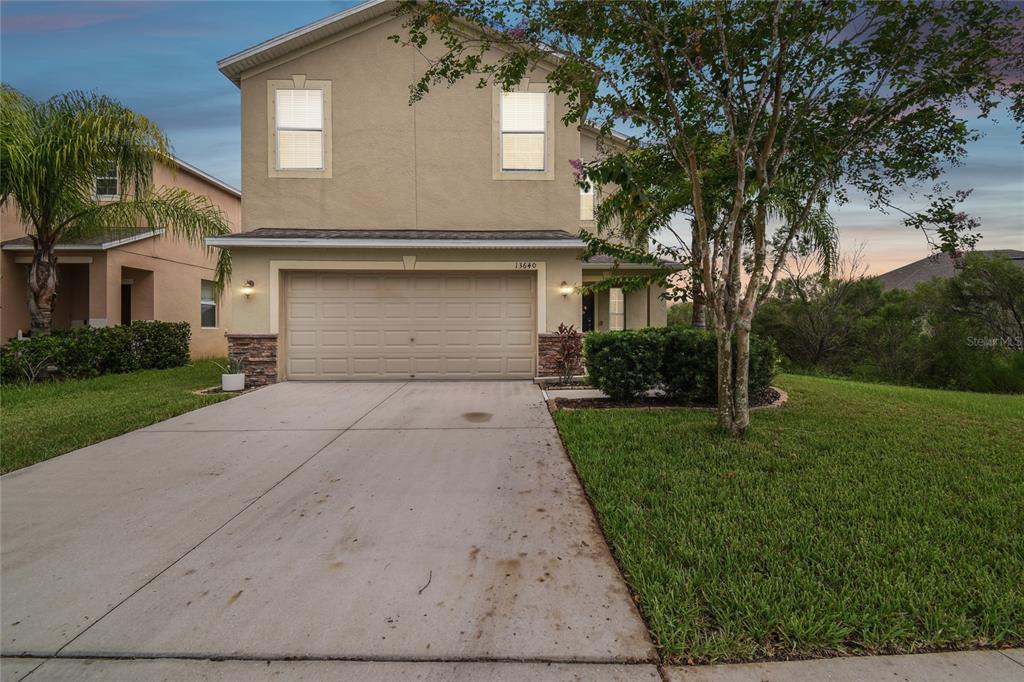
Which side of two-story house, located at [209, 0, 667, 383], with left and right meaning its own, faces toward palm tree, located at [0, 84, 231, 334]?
right

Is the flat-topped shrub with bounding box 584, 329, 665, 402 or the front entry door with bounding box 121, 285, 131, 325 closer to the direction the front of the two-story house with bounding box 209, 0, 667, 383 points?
the flat-topped shrub

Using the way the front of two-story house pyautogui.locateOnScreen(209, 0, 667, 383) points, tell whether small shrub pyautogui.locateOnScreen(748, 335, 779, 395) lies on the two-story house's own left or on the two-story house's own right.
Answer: on the two-story house's own left

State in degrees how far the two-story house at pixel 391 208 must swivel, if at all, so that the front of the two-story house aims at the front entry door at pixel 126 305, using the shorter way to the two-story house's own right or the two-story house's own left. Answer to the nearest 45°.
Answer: approximately 135° to the two-story house's own right

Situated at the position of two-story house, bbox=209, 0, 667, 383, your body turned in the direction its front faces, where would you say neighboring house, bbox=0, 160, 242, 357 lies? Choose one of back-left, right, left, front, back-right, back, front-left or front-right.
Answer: back-right

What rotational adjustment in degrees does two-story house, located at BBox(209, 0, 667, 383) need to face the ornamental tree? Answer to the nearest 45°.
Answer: approximately 45° to its left

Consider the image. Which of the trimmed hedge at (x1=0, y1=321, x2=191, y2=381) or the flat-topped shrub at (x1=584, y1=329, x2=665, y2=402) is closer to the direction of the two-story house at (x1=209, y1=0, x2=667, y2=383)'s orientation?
the flat-topped shrub

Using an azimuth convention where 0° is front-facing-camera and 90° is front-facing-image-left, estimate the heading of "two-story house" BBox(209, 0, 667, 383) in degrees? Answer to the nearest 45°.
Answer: approximately 0°

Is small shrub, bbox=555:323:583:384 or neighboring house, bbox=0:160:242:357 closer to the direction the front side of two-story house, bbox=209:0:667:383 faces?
the small shrub

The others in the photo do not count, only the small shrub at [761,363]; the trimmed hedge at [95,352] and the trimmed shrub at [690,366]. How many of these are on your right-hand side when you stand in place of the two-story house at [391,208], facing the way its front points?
1

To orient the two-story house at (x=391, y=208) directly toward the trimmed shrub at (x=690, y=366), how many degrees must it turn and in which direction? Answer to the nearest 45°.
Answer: approximately 45° to its left

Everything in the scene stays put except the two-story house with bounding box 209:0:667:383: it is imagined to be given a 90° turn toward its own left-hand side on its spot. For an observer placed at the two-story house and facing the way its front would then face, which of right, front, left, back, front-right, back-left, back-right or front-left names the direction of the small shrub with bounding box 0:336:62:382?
back

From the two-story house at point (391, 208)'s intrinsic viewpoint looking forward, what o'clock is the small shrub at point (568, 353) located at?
The small shrub is roughly at 10 o'clock from the two-story house.
